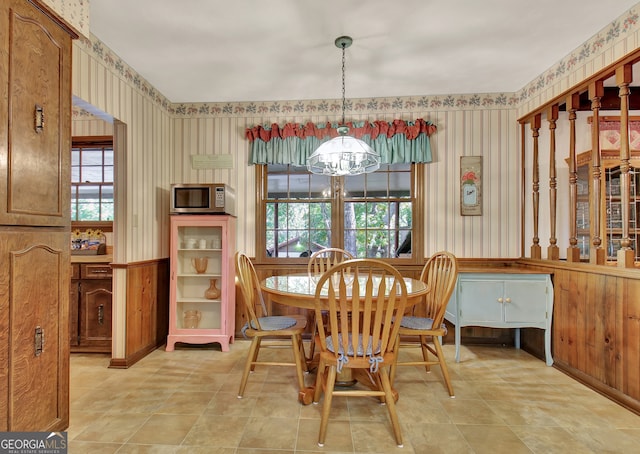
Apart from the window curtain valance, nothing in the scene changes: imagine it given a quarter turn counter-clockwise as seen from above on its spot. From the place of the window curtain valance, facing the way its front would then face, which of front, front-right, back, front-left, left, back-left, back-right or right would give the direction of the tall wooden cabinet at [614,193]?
front

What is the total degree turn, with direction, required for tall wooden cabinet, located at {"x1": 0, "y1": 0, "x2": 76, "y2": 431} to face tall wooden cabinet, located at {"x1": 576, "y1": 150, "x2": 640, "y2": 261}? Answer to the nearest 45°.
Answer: approximately 45° to its left

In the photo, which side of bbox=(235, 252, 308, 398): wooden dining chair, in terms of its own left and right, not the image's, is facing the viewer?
right

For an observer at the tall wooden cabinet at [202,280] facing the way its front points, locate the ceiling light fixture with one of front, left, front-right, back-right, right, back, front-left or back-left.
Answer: front-left

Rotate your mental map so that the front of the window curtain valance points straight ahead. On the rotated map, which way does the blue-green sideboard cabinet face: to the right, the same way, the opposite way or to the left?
the same way

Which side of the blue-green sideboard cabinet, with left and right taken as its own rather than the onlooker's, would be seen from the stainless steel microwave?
right

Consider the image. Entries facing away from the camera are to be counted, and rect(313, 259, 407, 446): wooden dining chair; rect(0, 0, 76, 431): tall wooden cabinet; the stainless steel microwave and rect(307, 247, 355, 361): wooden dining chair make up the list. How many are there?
1

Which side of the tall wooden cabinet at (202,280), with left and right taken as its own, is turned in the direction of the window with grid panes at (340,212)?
left

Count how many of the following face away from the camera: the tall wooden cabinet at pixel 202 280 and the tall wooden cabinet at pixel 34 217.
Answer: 0

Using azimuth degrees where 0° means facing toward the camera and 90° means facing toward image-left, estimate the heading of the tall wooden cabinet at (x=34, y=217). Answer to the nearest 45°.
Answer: approximately 315°

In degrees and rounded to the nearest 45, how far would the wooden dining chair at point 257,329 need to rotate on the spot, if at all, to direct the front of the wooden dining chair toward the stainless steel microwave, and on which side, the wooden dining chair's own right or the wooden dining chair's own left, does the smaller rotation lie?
approximately 135° to the wooden dining chair's own left

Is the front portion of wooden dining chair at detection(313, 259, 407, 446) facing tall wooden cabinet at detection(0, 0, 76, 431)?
no

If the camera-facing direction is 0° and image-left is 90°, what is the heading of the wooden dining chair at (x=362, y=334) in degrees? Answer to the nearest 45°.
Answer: approximately 180°

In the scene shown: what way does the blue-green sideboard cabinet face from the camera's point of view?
toward the camera

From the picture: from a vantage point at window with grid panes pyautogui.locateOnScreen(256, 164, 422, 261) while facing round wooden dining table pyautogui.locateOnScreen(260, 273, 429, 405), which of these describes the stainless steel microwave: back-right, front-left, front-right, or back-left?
front-right

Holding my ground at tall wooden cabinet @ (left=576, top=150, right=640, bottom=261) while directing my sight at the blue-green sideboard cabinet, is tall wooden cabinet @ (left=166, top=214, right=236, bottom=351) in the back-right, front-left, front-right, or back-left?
front-right

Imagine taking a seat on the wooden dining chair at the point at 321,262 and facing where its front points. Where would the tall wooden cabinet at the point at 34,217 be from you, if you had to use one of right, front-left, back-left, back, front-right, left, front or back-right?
front-right

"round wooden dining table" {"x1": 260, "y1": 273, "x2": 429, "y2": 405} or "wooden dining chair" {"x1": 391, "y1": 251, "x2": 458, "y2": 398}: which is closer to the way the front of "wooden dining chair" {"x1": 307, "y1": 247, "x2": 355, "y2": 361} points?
the round wooden dining table

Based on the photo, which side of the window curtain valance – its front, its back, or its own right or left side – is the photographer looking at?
front
